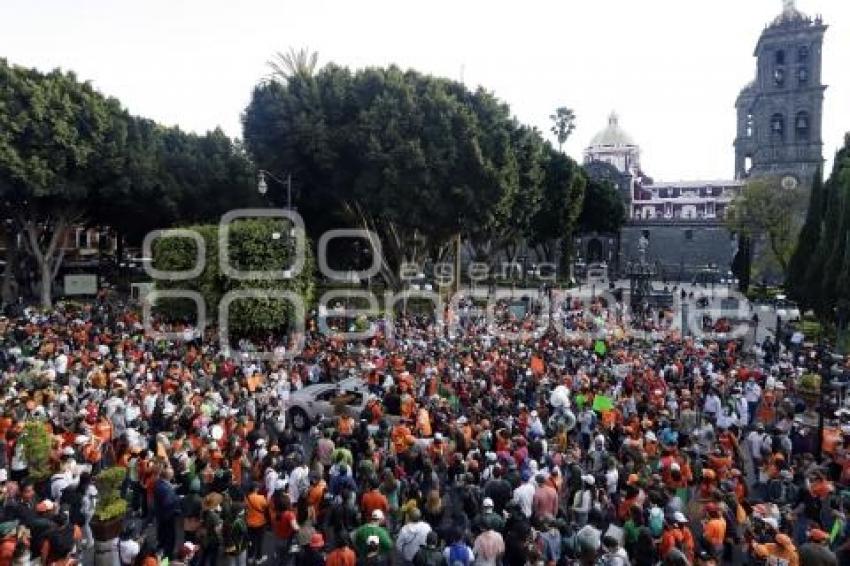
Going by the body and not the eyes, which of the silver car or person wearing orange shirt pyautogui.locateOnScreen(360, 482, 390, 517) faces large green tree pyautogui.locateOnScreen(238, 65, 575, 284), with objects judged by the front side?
the person wearing orange shirt

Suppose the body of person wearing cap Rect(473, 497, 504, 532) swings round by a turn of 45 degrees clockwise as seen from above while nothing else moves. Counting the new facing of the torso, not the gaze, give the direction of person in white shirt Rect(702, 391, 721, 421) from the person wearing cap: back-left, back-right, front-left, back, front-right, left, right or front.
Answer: front

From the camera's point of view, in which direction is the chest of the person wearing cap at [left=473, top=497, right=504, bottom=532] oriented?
away from the camera

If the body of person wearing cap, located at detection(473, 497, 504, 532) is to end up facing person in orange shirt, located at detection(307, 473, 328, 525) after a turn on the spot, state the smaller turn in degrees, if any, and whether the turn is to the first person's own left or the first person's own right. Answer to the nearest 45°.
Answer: approximately 90° to the first person's own left

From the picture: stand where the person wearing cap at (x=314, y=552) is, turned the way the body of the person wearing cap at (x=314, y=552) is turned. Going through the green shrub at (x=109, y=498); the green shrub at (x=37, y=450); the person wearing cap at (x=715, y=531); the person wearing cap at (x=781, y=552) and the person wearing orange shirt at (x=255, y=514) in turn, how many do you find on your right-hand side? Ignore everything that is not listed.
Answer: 2

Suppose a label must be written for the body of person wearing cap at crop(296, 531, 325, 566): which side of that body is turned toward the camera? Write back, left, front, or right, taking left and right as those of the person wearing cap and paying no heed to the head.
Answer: back

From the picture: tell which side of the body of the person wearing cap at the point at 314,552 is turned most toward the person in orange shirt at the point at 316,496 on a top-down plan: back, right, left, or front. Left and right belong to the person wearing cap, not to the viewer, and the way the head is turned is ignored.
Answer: front

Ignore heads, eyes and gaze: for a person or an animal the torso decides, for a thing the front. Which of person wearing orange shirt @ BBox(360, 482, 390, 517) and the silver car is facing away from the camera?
the person wearing orange shirt

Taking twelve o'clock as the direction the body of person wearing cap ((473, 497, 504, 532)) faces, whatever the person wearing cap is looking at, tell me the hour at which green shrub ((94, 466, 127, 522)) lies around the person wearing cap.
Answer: The green shrub is roughly at 9 o'clock from the person wearing cap.

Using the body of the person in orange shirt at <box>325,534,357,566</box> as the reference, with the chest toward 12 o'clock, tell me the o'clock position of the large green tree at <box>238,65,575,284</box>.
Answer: The large green tree is roughly at 12 o'clock from the person in orange shirt.

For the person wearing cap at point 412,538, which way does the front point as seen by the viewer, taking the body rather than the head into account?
away from the camera

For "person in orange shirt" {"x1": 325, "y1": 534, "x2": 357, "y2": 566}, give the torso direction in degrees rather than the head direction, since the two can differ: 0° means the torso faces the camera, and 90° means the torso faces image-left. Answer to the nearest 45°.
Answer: approximately 180°

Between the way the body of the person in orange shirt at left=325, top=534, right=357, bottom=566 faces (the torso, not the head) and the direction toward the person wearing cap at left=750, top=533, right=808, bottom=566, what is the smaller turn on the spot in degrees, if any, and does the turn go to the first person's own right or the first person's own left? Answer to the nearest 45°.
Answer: approximately 90° to the first person's own right

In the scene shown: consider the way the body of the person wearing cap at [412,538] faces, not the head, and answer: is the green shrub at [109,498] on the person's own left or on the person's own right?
on the person's own left

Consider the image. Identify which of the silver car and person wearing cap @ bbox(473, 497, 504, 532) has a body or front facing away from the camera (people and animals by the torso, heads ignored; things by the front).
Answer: the person wearing cap

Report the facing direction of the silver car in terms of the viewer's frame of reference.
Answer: facing the viewer and to the left of the viewer

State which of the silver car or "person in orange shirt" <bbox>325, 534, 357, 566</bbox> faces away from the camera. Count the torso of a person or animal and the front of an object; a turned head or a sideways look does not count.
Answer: the person in orange shirt

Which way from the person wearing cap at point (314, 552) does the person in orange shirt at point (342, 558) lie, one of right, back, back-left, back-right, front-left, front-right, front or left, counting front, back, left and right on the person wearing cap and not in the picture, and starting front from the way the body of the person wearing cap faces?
back-right
